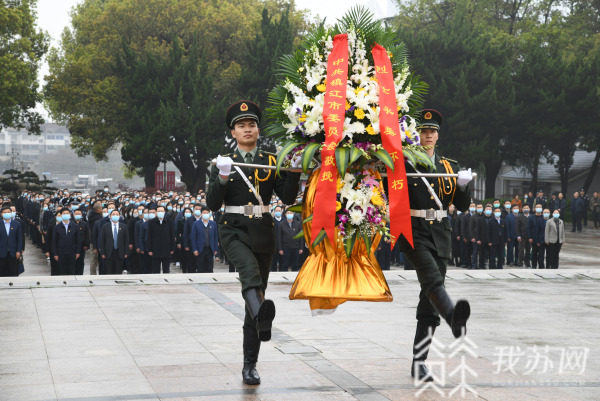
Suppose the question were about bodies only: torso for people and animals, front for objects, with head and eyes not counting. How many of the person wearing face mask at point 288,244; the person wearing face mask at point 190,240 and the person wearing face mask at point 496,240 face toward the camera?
3

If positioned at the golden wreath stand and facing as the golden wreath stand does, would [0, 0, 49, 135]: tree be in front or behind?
behind

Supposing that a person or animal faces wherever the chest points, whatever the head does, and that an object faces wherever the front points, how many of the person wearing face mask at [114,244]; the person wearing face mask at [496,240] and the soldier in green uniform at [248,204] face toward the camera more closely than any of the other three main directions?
3

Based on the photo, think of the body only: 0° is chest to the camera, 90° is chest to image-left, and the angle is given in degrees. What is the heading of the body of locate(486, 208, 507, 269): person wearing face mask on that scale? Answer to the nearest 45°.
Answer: approximately 0°

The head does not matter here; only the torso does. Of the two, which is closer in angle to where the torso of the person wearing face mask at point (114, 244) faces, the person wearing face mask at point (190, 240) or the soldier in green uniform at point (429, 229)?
the soldier in green uniform

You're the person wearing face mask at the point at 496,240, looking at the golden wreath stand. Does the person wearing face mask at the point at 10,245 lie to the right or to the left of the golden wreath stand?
right

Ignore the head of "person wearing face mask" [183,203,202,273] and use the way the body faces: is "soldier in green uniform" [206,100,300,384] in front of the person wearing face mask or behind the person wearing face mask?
in front

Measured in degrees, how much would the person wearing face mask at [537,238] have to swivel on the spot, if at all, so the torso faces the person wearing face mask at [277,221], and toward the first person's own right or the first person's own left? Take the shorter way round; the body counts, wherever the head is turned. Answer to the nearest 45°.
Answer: approximately 45° to the first person's own right
